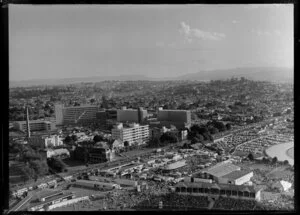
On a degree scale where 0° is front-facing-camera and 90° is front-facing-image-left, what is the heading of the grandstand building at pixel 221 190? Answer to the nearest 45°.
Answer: approximately 0°

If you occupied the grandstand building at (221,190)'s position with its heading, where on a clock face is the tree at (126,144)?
The tree is roughly at 5 o'clock from the grandstand building.

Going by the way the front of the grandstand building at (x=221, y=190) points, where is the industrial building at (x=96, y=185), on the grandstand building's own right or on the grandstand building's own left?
on the grandstand building's own right

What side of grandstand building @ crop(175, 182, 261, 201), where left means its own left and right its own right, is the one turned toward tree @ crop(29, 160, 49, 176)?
right

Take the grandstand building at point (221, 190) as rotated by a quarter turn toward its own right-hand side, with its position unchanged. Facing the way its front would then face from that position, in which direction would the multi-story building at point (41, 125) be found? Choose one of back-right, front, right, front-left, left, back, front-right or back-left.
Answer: front
